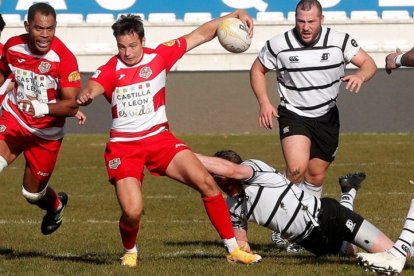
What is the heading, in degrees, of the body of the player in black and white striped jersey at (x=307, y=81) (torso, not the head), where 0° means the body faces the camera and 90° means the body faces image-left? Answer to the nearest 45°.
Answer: approximately 0°

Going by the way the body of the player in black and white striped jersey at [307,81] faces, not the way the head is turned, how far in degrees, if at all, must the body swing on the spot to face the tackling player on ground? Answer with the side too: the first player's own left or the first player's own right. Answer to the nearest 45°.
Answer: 0° — they already face them
